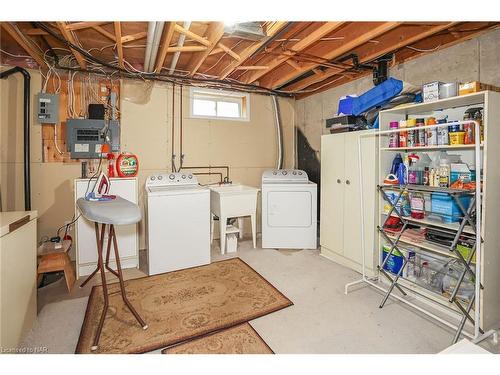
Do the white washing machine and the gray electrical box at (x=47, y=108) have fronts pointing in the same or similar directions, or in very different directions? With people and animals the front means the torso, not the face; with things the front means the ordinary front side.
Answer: same or similar directions

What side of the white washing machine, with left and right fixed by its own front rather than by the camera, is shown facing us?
front

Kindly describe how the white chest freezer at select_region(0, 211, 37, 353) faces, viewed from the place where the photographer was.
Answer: facing the viewer and to the right of the viewer

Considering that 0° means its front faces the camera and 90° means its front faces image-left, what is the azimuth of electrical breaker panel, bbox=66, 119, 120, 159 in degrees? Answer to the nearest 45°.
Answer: approximately 0°

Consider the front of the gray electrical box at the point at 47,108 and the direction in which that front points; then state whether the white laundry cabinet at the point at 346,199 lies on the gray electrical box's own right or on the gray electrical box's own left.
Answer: on the gray electrical box's own left

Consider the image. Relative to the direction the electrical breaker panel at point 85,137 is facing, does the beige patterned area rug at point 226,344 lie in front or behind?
in front

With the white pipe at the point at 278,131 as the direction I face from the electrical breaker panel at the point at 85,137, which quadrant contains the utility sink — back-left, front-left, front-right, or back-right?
front-right

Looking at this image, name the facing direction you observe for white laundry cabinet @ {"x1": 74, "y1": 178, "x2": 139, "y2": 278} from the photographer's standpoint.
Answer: facing the viewer
